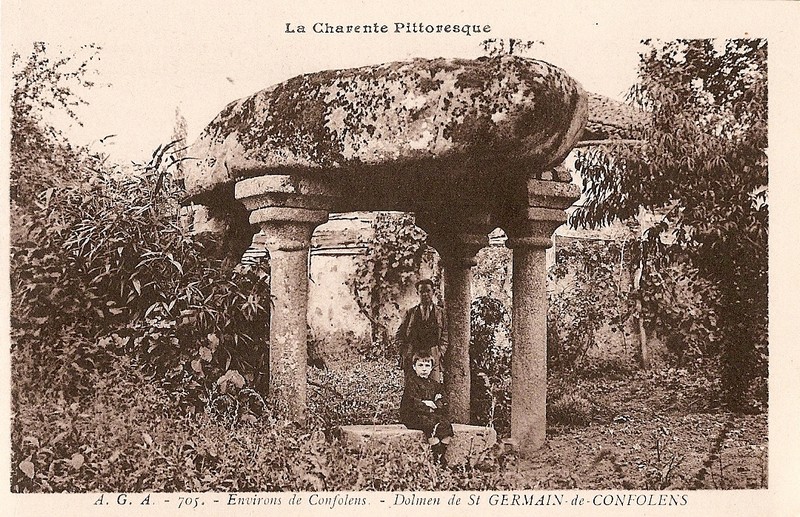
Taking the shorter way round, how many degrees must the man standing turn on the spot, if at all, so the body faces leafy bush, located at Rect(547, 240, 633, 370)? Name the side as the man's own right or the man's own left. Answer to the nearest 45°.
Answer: approximately 90° to the man's own left

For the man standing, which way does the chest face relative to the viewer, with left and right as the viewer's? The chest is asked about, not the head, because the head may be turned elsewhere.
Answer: facing the viewer

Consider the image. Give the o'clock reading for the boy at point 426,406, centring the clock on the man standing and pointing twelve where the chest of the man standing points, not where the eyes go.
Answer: The boy is roughly at 12 o'clock from the man standing.

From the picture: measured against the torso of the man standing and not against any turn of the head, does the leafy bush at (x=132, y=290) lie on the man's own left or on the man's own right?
on the man's own right

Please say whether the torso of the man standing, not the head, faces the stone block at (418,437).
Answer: yes

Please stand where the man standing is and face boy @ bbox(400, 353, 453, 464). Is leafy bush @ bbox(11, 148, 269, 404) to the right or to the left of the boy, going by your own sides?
right
